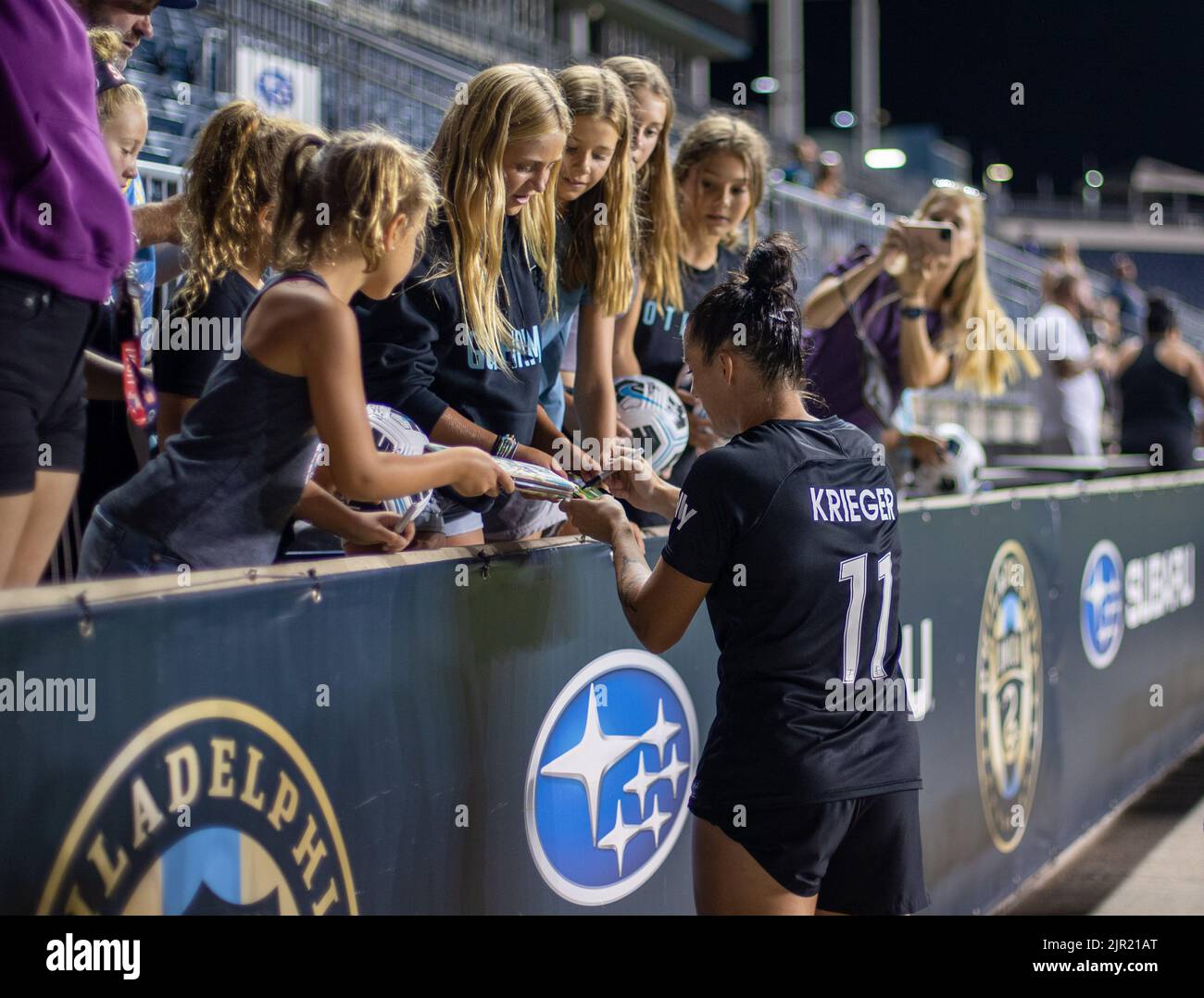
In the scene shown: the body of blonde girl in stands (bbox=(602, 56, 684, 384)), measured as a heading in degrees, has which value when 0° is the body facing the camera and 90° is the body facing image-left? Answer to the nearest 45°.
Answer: approximately 45°

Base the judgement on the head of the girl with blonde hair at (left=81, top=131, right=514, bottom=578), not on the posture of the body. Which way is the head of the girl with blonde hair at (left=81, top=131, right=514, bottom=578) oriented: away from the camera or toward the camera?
away from the camera

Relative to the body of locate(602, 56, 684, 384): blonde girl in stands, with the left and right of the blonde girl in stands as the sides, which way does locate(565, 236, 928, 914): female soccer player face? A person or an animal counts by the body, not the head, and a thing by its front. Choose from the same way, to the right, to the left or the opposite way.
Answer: the opposite way

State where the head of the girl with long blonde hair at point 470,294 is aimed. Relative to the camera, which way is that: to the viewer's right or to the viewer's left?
to the viewer's right

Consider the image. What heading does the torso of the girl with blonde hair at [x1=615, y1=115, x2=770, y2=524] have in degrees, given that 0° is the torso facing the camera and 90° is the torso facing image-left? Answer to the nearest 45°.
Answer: approximately 0°

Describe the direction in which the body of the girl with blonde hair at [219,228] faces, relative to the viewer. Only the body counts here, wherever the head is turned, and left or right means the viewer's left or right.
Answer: facing away from the viewer and to the right of the viewer

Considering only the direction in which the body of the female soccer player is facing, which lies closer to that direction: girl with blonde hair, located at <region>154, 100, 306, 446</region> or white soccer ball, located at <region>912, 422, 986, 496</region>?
the girl with blonde hair

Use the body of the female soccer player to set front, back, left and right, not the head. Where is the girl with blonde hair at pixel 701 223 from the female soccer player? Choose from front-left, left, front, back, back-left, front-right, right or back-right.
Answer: front-right

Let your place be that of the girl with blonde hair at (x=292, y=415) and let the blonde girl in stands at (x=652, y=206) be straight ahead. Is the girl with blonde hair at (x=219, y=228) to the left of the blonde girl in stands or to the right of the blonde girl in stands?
left

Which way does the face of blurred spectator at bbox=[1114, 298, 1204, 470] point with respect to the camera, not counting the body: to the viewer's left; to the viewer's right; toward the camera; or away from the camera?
away from the camera
